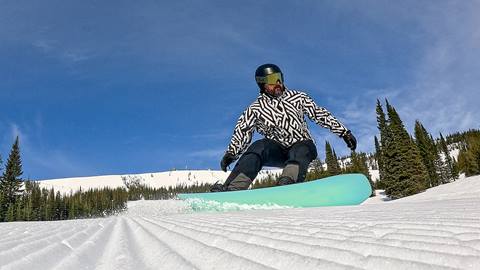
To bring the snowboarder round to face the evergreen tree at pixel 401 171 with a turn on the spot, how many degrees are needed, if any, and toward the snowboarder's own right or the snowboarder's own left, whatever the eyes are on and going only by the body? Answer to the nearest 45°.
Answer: approximately 180°

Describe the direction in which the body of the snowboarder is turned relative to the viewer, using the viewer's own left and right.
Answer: facing the viewer
